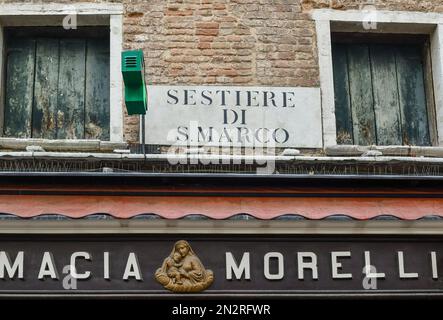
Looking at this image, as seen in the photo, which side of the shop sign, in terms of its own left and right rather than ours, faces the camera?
front
